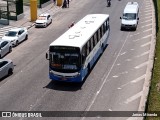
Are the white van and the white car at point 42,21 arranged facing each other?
no

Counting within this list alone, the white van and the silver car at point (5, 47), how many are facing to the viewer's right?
0

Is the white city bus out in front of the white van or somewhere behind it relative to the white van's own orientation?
in front

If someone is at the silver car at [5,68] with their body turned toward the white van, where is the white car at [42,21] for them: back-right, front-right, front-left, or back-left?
front-left

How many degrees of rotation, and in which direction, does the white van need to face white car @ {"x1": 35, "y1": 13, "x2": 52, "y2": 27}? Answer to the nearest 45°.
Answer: approximately 90° to its right

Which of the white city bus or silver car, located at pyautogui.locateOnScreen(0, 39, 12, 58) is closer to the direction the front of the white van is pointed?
the white city bus

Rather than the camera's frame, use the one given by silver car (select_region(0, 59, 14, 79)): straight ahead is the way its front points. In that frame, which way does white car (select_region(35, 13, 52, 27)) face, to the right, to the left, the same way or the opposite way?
the same way

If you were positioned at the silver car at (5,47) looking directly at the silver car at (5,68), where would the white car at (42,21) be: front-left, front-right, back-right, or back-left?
back-left

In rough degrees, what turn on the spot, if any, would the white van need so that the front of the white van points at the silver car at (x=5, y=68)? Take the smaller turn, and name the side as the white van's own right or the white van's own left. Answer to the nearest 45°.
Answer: approximately 45° to the white van's own right

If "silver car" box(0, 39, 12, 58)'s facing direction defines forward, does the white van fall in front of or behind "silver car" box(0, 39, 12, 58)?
behind

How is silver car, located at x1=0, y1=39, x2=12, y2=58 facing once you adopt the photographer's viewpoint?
facing the viewer and to the left of the viewer

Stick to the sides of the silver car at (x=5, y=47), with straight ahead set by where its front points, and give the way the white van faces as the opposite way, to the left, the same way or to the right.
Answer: the same way

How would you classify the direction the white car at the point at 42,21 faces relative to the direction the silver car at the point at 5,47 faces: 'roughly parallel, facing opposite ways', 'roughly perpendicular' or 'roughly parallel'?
roughly parallel

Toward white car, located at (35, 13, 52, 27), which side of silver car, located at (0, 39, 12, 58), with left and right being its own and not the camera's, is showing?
back

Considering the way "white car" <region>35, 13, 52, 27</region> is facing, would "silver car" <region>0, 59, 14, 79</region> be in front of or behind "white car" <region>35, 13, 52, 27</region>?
in front

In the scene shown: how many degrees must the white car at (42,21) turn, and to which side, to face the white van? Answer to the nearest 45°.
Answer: approximately 135° to its left

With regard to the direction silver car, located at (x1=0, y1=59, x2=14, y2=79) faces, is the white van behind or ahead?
behind

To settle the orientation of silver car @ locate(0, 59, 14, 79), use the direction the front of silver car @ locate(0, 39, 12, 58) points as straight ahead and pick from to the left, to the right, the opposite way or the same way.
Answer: the same way

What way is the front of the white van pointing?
toward the camera
